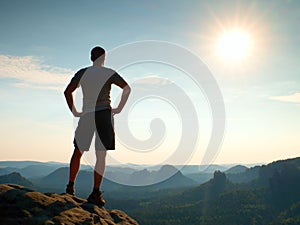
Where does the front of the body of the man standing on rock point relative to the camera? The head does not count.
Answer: away from the camera
